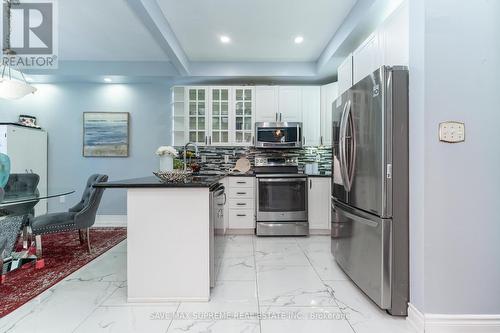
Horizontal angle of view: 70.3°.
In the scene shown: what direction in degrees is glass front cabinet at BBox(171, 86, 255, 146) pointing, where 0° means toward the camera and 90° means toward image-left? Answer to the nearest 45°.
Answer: approximately 0°

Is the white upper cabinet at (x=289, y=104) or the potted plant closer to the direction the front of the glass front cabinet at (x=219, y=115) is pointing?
the potted plant

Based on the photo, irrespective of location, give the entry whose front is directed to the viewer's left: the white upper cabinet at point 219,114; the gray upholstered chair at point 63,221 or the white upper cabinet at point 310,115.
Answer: the gray upholstered chair

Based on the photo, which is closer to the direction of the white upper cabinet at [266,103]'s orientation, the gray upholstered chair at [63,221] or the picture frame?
the gray upholstered chair

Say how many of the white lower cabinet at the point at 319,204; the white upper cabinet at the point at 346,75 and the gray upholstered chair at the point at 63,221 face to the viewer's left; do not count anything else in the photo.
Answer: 2

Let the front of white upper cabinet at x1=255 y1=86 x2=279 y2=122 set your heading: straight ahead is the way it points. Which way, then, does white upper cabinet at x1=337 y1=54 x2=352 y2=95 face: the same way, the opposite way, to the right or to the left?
to the right

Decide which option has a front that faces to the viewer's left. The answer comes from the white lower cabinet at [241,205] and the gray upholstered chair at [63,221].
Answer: the gray upholstered chair

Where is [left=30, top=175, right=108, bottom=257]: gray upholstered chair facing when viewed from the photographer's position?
facing to the left of the viewer
